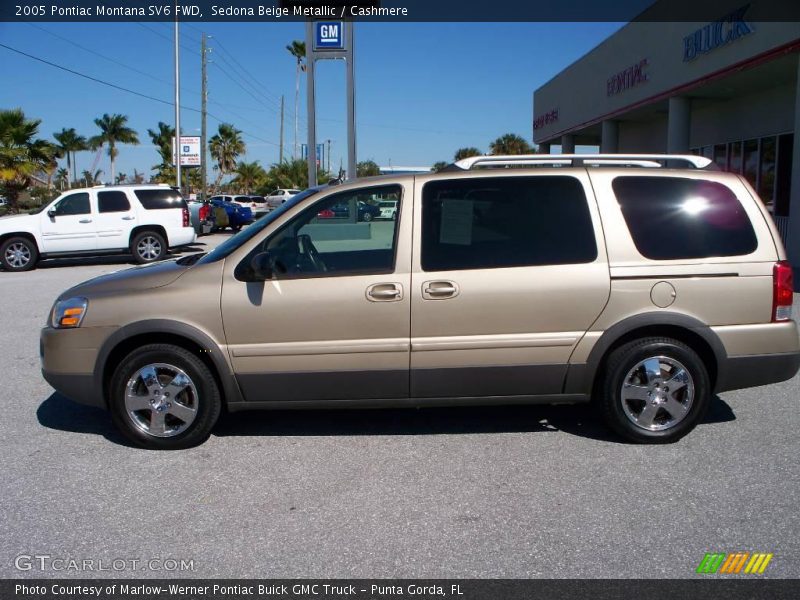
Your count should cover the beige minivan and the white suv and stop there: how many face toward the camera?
0

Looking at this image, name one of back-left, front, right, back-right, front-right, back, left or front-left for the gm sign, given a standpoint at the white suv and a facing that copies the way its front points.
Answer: back

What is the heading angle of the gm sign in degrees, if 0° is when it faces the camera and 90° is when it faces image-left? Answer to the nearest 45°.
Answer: approximately 0°

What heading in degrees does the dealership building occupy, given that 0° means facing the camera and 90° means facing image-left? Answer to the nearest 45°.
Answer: approximately 45°

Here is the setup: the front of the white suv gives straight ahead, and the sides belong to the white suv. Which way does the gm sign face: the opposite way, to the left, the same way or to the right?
to the left

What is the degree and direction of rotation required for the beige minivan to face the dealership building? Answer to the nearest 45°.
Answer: approximately 135° to its right

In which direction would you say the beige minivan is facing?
to the viewer's left

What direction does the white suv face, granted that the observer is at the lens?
facing to the left of the viewer

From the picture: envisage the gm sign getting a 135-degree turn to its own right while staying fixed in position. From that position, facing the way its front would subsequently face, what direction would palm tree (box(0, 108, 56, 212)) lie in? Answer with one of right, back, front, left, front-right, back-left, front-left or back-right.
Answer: front

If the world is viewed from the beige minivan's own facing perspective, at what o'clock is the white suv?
The white suv is roughly at 2 o'clock from the beige minivan.

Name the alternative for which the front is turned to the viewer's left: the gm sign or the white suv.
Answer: the white suv

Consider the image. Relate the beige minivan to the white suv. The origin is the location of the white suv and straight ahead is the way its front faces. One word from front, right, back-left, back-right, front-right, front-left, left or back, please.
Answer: left
